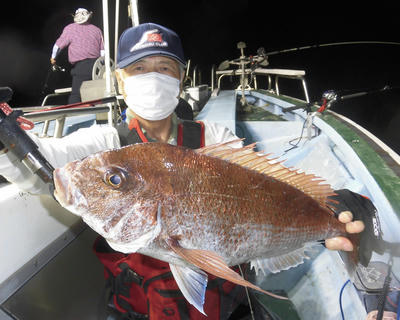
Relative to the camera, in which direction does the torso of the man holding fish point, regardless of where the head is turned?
toward the camera

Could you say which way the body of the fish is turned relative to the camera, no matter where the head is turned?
to the viewer's left

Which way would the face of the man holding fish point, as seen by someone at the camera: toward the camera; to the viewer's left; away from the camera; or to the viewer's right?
toward the camera

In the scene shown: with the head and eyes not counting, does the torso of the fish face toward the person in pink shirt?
no

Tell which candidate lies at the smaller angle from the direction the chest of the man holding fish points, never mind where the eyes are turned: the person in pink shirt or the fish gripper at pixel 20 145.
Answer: the fish gripper

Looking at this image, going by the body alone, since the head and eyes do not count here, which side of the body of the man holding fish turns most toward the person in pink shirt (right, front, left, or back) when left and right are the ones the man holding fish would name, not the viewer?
back

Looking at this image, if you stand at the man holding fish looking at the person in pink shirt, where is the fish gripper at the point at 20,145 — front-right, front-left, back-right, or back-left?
back-left
